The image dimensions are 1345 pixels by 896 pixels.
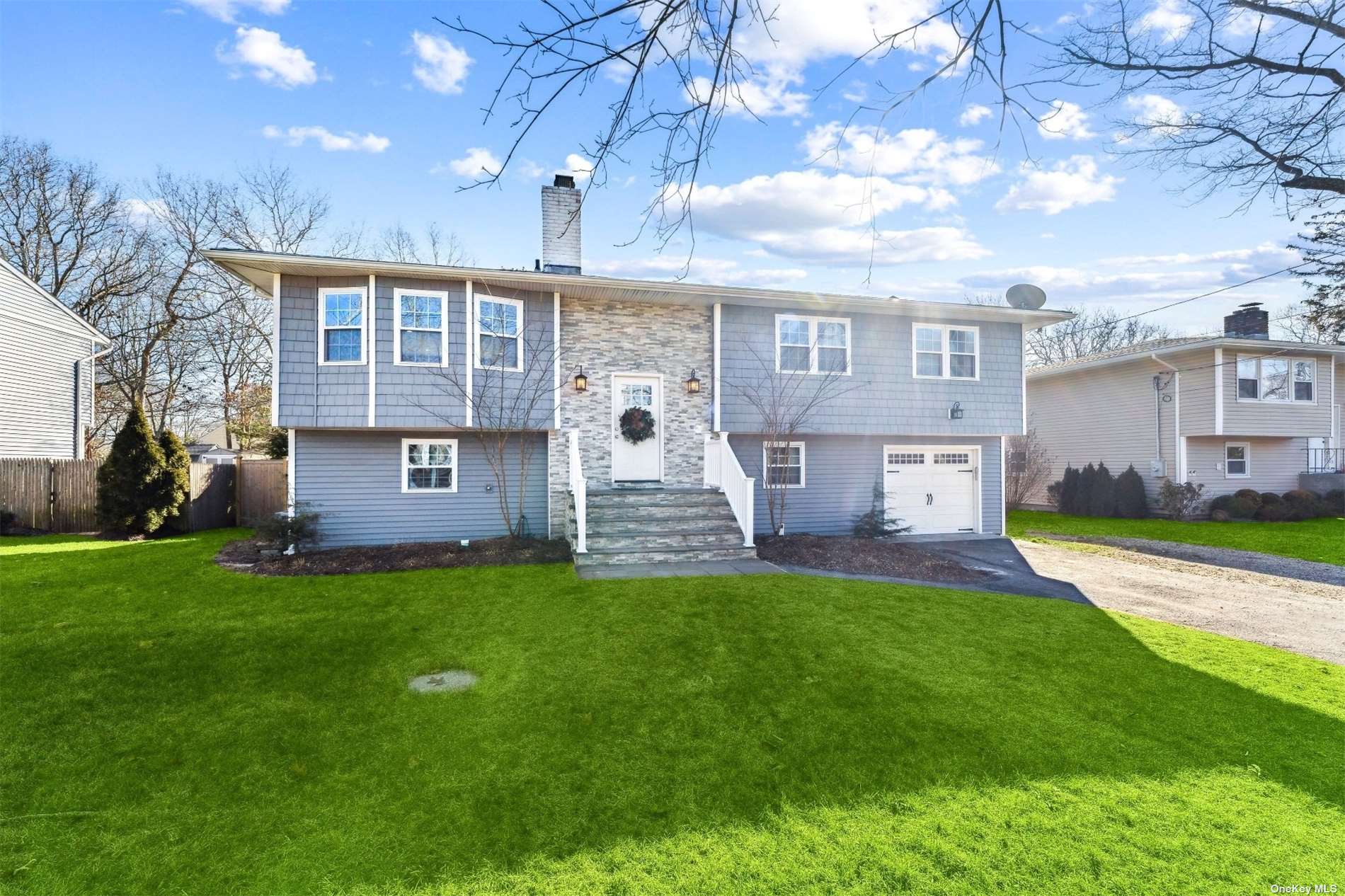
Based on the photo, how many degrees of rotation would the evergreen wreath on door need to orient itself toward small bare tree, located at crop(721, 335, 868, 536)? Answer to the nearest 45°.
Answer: approximately 90° to its left

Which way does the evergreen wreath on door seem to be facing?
toward the camera

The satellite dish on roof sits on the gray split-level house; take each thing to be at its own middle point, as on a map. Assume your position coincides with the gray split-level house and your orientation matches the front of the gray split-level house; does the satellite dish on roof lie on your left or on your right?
on your left

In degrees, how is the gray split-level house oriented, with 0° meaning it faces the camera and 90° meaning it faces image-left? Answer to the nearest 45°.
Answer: approximately 0°

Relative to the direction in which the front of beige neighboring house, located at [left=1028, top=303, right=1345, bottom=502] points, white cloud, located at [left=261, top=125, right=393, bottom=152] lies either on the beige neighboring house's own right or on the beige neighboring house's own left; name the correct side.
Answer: on the beige neighboring house's own right

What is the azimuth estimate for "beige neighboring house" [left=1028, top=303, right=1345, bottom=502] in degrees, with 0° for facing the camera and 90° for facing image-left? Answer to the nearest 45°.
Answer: approximately 315°

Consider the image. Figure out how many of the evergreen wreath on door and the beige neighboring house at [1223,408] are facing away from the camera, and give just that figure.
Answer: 0

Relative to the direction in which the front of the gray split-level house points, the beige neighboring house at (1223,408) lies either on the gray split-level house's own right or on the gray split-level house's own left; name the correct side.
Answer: on the gray split-level house's own left
